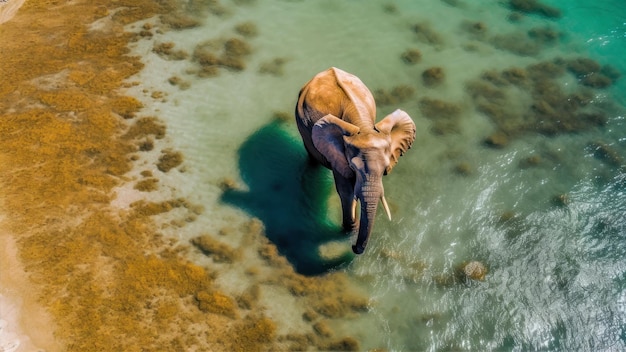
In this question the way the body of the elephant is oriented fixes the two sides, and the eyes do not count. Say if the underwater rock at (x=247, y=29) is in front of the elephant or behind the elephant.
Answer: behind

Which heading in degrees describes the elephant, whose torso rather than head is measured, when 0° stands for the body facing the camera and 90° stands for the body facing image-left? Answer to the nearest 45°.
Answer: approximately 315°

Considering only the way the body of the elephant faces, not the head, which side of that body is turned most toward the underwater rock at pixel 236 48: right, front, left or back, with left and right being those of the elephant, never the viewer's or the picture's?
back

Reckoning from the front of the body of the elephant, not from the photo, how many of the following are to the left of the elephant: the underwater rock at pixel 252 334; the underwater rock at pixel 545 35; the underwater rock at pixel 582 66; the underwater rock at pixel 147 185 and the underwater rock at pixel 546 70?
3

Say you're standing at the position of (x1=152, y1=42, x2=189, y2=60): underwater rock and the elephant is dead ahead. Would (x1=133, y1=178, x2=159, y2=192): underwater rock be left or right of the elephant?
right

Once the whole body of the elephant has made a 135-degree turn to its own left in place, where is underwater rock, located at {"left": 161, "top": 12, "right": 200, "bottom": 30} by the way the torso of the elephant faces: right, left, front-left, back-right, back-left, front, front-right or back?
front-left

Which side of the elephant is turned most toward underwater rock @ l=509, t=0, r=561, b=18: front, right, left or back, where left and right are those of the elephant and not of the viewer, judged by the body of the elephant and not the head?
left

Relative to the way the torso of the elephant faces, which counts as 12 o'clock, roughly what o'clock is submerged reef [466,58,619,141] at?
The submerged reef is roughly at 9 o'clock from the elephant.

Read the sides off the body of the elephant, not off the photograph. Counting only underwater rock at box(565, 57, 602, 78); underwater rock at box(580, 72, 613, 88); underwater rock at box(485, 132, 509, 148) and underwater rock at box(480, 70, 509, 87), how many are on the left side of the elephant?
4

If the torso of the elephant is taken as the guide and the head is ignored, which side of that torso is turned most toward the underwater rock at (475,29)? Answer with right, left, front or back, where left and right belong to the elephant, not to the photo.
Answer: left

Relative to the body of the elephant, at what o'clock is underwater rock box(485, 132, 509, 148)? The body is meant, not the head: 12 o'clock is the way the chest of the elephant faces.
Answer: The underwater rock is roughly at 9 o'clock from the elephant.
